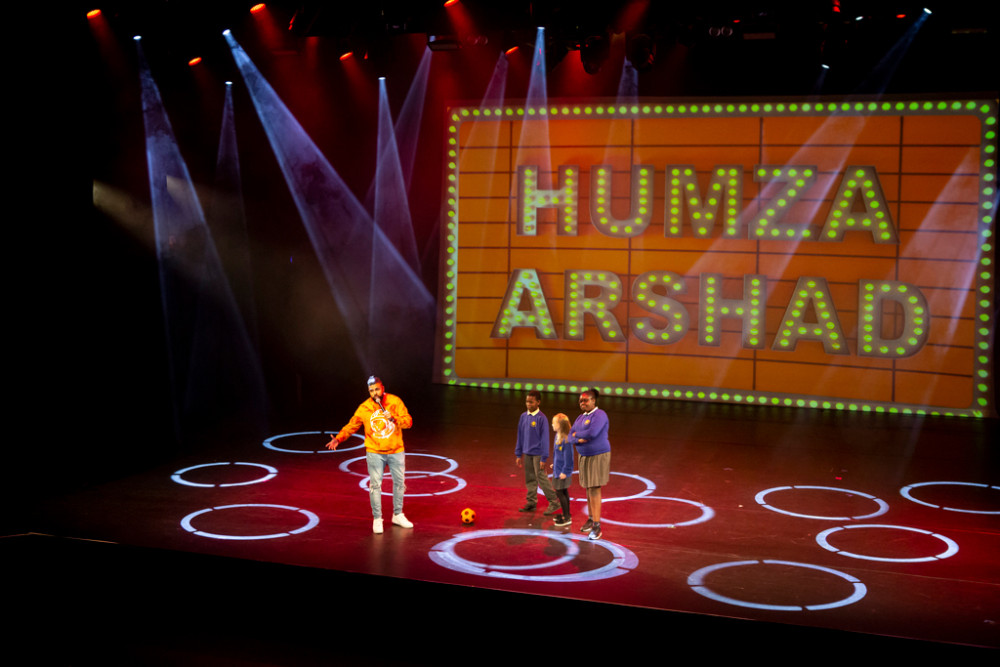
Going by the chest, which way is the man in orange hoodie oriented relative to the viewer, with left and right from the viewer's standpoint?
facing the viewer

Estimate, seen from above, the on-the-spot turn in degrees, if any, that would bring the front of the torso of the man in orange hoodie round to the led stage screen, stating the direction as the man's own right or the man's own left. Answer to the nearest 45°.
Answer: approximately 135° to the man's own left
